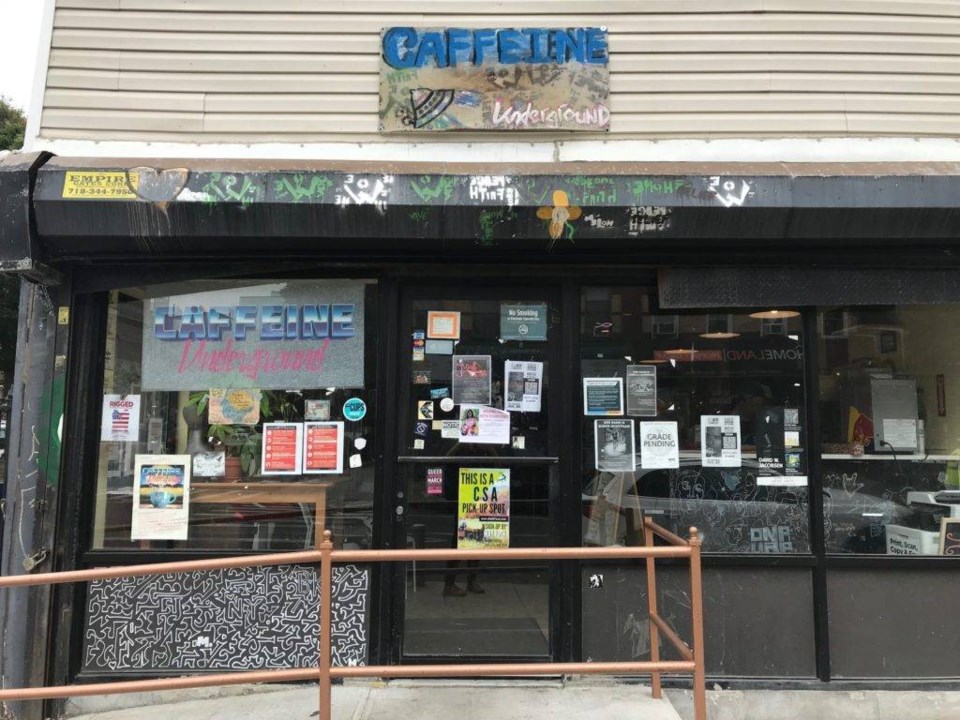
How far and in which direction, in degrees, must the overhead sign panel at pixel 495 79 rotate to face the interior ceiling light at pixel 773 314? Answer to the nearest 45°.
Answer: approximately 90° to its left

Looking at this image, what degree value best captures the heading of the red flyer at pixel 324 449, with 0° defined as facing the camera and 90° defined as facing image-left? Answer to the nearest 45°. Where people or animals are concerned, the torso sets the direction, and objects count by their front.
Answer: approximately 0°

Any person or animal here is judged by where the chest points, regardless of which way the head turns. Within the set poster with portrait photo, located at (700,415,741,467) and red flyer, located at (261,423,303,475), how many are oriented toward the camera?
2

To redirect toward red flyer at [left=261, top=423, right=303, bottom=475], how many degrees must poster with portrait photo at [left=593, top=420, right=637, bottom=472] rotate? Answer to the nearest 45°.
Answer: approximately 90° to its right

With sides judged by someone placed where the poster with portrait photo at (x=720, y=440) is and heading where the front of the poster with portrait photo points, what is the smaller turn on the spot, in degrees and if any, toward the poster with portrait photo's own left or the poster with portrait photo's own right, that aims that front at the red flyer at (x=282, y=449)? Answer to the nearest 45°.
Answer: approximately 90° to the poster with portrait photo's own right

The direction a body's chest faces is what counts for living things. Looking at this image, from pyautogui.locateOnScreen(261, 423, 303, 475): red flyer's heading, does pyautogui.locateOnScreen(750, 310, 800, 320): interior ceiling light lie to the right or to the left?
on its left
